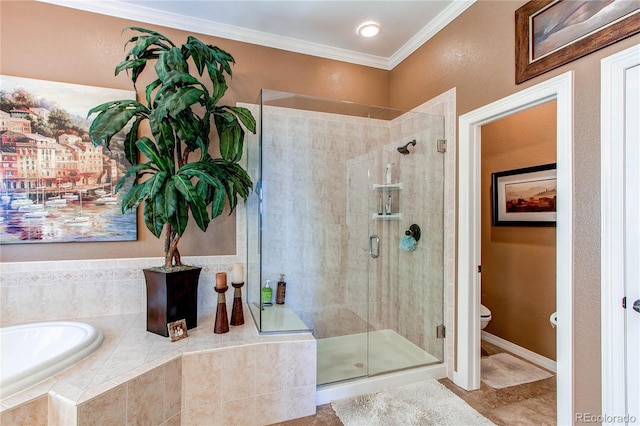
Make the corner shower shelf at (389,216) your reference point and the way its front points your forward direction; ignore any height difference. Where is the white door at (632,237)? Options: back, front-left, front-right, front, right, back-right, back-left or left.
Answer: front-left

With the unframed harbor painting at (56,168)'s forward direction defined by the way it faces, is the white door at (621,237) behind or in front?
in front

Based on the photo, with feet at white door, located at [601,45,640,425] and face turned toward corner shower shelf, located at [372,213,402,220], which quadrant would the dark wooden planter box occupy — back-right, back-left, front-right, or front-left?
front-left

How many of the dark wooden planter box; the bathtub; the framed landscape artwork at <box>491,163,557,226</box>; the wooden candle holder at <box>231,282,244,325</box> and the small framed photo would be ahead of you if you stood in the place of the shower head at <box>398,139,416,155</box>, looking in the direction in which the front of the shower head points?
4

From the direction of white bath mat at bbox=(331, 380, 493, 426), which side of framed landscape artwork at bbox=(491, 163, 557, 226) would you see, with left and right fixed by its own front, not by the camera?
front

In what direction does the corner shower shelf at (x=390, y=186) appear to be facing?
toward the camera

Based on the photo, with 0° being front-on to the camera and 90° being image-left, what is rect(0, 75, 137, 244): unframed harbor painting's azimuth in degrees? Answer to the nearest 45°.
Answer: approximately 315°

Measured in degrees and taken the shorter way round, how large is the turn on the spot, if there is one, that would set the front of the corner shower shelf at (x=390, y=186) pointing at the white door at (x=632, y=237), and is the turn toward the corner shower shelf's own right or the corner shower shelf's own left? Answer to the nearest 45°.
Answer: approximately 45° to the corner shower shelf's own left

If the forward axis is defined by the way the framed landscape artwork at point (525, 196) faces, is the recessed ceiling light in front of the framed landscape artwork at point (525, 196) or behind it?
in front

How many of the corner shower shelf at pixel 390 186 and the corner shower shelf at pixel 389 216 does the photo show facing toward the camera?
2

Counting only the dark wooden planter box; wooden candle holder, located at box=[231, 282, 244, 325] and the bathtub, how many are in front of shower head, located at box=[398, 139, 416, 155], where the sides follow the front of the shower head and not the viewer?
3

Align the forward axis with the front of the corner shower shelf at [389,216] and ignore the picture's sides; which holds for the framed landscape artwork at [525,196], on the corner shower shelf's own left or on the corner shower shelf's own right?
on the corner shower shelf's own left

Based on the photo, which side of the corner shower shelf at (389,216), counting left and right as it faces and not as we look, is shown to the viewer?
front

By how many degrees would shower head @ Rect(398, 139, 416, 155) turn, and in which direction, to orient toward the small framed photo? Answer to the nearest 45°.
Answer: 0° — it already faces it
